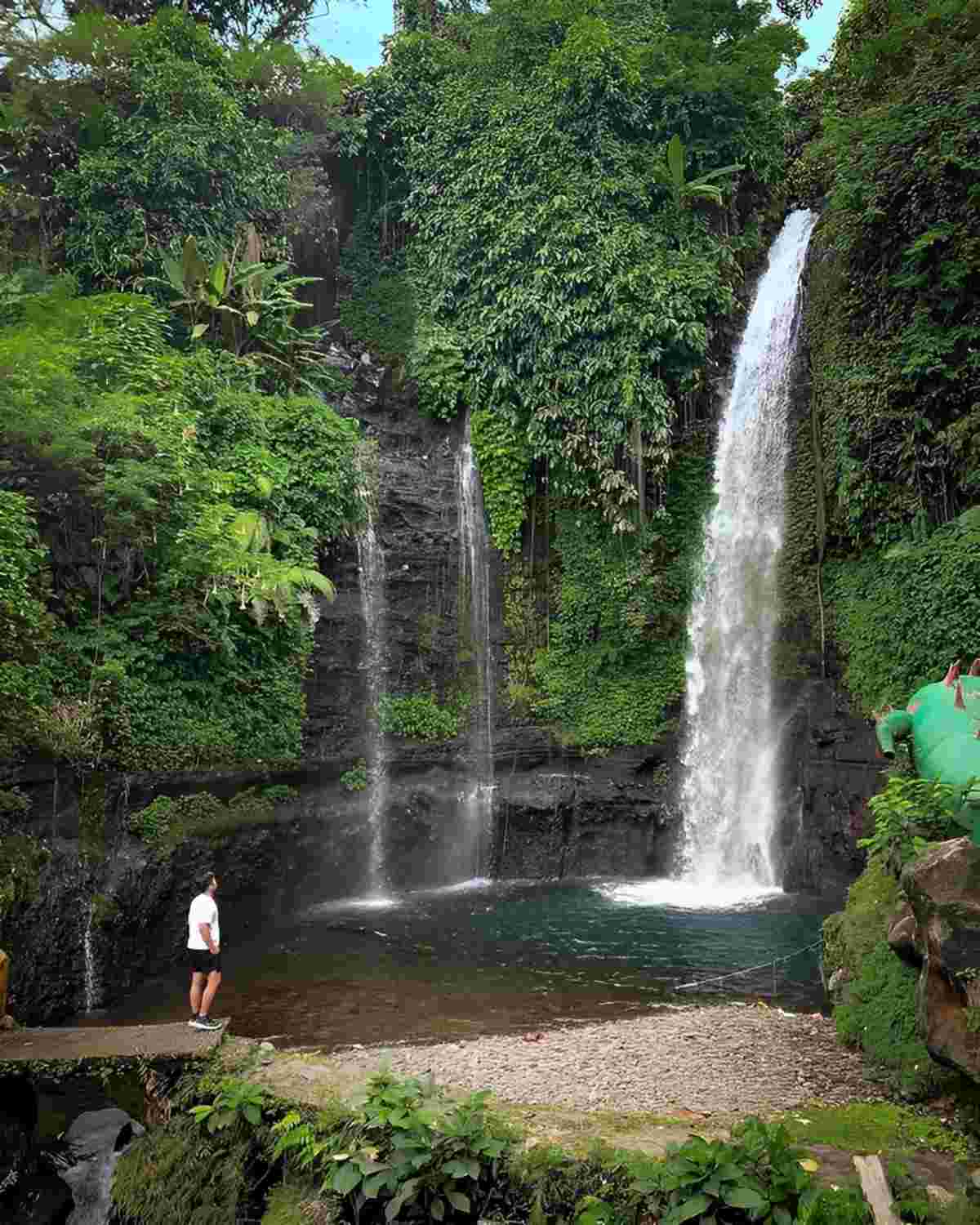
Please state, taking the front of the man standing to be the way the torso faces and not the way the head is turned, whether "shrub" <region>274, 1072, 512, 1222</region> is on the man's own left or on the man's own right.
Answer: on the man's own right

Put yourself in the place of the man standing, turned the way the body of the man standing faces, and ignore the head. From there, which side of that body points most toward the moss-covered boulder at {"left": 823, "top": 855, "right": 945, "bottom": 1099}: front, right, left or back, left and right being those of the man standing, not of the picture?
front

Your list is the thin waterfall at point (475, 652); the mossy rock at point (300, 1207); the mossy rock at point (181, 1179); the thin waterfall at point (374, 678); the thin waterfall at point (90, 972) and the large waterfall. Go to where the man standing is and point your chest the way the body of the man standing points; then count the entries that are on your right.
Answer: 2

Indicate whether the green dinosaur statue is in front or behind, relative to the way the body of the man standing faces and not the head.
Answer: in front

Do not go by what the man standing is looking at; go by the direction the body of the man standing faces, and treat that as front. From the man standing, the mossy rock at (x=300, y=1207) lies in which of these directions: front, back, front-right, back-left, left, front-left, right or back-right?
right

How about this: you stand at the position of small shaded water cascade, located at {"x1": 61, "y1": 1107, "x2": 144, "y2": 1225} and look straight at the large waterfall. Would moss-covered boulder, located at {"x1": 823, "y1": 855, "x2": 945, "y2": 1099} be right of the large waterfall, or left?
right

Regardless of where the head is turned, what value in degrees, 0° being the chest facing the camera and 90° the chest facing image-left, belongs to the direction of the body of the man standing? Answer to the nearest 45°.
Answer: approximately 270°

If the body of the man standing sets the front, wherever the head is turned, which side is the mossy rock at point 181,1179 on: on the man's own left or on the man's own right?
on the man's own right

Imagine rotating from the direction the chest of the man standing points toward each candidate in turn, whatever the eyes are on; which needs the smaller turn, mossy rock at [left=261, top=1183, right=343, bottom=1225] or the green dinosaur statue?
the green dinosaur statue

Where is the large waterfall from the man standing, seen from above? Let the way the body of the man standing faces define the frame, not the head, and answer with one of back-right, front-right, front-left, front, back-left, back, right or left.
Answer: front-left

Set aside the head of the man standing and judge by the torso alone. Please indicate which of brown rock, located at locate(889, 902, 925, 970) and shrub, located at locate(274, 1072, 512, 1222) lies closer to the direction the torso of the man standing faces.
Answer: the brown rock

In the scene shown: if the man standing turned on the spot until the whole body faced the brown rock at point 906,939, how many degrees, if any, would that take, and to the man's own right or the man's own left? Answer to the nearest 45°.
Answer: approximately 45° to the man's own right

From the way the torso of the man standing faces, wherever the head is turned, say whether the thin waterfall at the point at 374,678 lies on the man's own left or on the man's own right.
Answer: on the man's own left

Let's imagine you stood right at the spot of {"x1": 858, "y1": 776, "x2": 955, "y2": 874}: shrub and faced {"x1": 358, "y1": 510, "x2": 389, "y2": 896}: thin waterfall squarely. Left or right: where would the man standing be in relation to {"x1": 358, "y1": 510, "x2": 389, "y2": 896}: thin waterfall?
left
